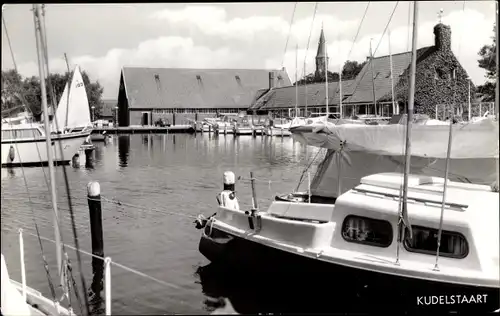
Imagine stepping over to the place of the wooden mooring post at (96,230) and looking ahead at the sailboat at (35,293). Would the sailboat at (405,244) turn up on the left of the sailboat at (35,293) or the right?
left

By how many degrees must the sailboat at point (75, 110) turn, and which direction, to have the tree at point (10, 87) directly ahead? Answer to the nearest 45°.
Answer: approximately 45° to its right
